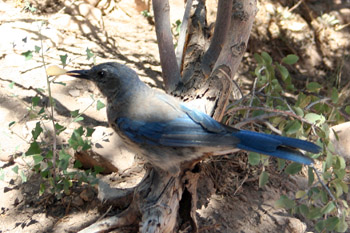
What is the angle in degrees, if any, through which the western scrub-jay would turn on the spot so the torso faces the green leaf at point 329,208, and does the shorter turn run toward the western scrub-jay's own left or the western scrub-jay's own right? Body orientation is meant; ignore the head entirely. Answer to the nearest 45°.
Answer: approximately 180°

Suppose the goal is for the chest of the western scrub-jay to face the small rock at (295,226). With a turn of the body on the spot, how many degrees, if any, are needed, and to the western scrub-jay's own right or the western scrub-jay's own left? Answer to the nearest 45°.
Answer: approximately 180°

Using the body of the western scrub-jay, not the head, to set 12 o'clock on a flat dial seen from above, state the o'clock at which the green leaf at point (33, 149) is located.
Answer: The green leaf is roughly at 12 o'clock from the western scrub-jay.

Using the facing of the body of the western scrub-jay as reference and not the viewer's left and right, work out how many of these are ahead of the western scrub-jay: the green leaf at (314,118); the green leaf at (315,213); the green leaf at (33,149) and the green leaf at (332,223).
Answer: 1

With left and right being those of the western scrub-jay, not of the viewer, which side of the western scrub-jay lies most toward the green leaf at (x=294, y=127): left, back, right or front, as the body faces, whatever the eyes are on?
back

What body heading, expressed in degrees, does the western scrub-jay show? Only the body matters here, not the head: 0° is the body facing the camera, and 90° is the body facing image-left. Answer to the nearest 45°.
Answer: approximately 90°

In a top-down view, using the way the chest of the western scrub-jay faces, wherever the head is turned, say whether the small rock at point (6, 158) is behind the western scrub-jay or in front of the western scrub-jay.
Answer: in front

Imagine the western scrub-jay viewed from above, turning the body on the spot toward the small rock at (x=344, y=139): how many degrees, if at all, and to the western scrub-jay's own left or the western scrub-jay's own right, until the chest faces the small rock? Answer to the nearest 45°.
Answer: approximately 135° to the western scrub-jay's own right
